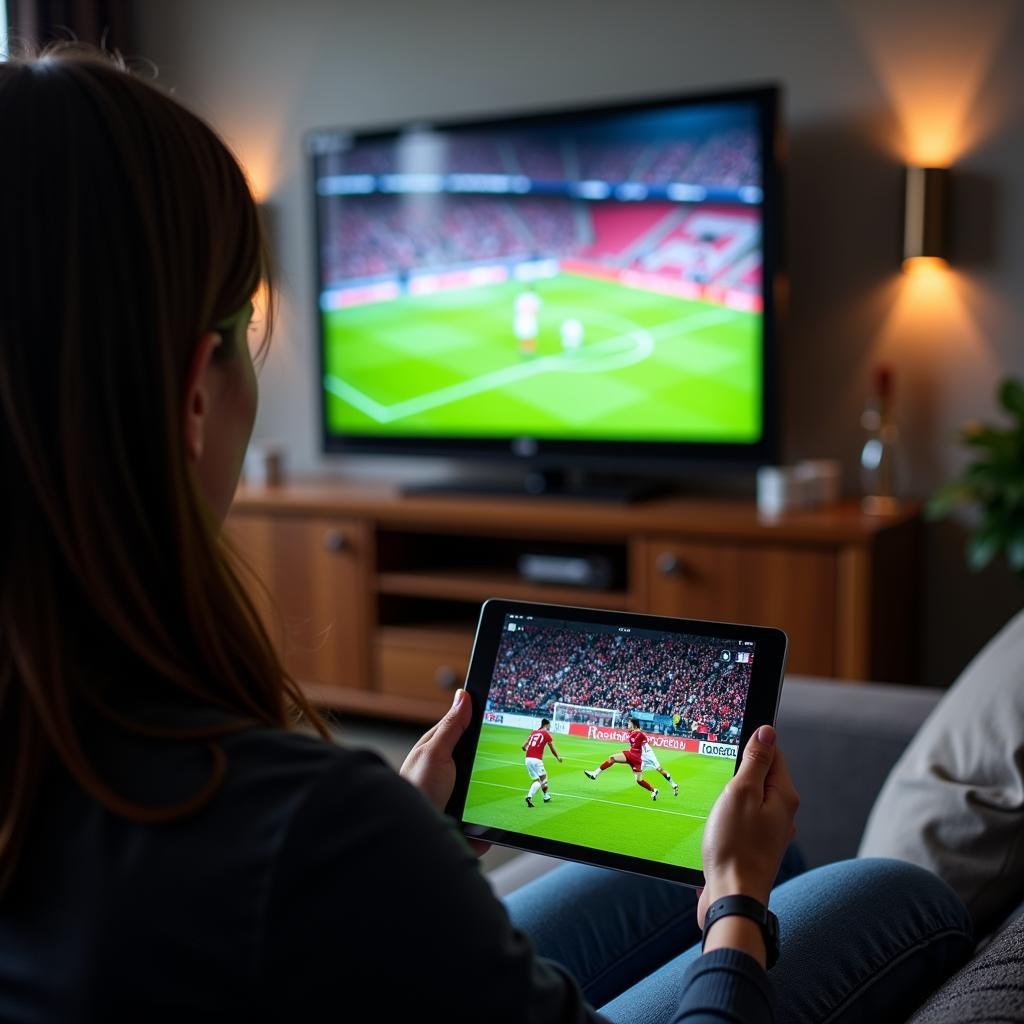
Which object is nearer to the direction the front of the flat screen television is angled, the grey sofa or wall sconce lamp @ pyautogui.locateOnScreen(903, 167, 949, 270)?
the grey sofa

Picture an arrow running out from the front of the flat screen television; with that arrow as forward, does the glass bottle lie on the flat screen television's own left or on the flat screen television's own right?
on the flat screen television's own left

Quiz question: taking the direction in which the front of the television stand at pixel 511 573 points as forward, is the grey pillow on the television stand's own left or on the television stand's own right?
on the television stand's own left

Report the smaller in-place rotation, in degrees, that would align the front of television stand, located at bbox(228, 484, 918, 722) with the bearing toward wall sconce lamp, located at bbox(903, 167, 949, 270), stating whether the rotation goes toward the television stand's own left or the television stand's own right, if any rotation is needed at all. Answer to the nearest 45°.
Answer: approximately 135° to the television stand's own left

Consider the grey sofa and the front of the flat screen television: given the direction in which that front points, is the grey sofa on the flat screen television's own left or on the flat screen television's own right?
on the flat screen television's own left

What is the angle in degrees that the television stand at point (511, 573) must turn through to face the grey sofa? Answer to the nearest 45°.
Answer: approximately 45° to its left

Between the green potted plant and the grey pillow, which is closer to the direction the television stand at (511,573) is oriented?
the grey pillow

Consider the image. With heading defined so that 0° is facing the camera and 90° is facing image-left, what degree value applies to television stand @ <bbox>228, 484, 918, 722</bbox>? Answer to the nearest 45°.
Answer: approximately 45°

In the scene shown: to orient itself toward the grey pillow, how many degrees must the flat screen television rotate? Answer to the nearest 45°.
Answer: approximately 45° to its left

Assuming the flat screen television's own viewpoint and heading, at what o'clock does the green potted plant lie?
The green potted plant is roughly at 9 o'clock from the flat screen television.

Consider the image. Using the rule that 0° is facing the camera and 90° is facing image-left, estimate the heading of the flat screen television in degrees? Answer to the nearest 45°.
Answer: approximately 45°
